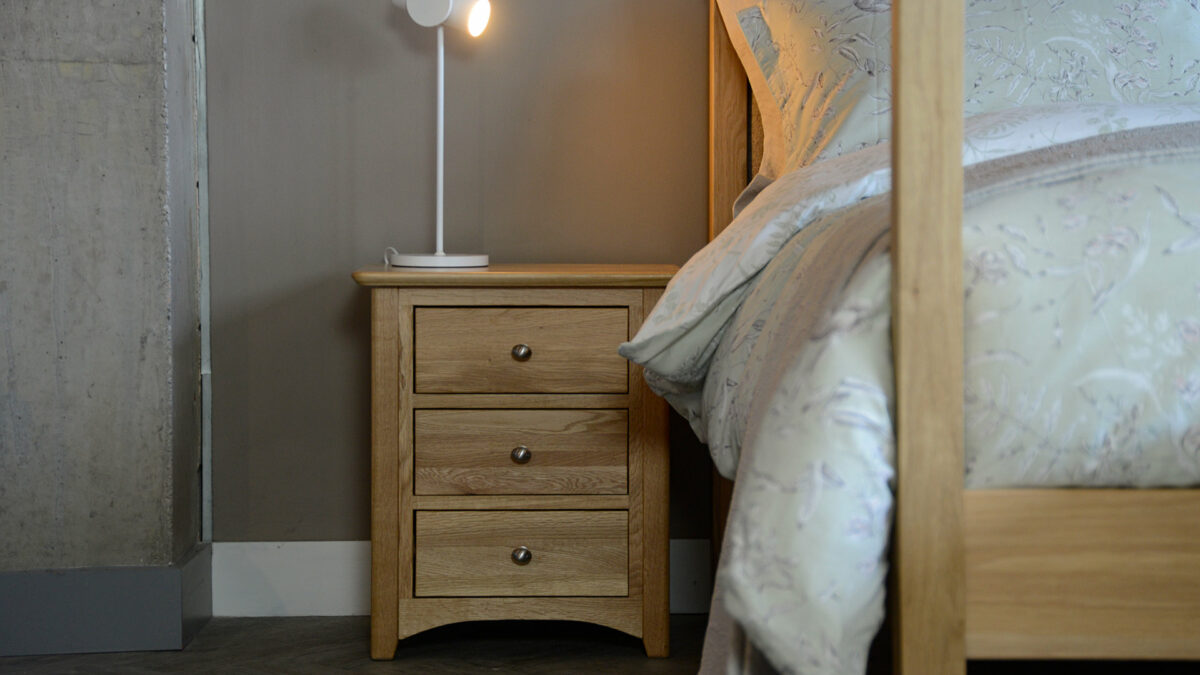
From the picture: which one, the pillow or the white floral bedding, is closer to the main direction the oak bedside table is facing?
the white floral bedding

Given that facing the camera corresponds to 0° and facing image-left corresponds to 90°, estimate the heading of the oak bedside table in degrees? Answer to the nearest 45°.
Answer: approximately 0°

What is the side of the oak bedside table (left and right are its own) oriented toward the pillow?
left
